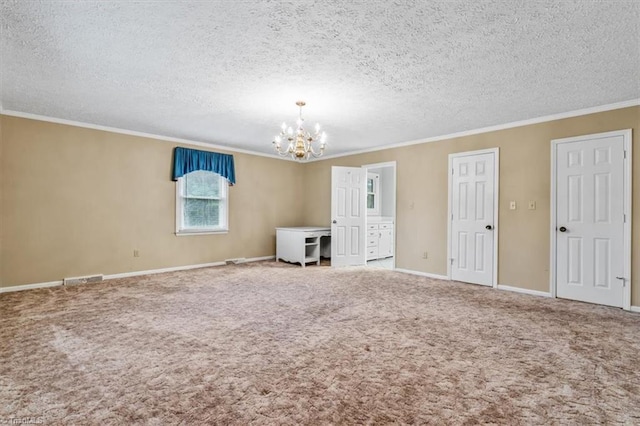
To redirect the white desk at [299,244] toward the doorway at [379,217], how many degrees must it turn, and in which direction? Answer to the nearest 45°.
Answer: approximately 90° to its left

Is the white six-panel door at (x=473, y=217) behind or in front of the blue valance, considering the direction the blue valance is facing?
in front

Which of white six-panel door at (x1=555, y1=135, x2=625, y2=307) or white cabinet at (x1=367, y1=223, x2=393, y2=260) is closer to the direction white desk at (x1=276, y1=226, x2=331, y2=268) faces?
the white six-panel door

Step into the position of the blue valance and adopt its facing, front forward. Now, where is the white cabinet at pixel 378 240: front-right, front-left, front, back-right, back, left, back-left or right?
front-left

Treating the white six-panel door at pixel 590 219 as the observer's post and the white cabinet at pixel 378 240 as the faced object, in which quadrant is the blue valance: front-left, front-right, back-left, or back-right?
front-left

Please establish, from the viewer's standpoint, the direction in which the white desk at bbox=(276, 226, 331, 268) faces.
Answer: facing the viewer and to the right of the viewer

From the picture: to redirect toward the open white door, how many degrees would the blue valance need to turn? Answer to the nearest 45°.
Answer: approximately 45° to its left

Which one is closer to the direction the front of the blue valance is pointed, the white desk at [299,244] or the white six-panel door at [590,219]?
the white six-panel door

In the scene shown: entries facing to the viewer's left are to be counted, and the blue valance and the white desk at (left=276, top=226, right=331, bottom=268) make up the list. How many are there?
0

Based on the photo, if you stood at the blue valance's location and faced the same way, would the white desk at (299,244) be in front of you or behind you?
in front

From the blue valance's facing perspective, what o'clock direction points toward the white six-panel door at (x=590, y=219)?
The white six-panel door is roughly at 12 o'clock from the blue valance.

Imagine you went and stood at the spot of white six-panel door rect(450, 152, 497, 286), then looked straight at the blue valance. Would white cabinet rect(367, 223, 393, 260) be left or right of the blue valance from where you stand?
right
